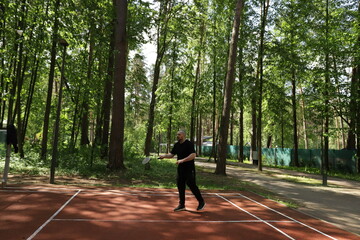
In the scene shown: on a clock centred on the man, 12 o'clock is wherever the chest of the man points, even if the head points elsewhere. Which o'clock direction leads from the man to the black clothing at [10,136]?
The black clothing is roughly at 2 o'clock from the man.

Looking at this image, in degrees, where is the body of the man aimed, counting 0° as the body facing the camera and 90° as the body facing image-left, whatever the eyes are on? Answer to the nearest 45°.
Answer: approximately 45°
